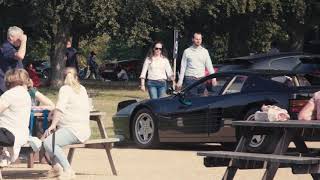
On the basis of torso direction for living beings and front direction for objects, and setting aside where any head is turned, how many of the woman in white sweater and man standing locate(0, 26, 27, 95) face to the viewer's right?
1

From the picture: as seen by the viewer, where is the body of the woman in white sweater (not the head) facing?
toward the camera

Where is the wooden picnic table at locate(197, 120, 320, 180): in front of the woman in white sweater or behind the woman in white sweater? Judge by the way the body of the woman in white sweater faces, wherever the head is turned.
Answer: in front

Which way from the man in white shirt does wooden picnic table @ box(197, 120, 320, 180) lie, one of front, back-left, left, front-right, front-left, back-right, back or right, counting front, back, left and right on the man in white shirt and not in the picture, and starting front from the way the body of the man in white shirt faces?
front

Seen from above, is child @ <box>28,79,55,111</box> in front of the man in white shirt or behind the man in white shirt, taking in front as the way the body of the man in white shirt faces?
in front

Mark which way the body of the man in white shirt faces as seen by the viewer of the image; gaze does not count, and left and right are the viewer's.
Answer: facing the viewer

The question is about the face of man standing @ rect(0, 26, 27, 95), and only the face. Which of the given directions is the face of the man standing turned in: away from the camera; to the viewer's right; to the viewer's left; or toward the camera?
to the viewer's right

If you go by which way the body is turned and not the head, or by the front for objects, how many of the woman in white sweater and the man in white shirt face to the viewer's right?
0

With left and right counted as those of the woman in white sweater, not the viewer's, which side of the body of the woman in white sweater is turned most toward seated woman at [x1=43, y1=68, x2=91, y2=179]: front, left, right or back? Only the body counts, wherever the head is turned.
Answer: front

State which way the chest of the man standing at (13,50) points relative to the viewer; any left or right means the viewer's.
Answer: facing to the right of the viewer
